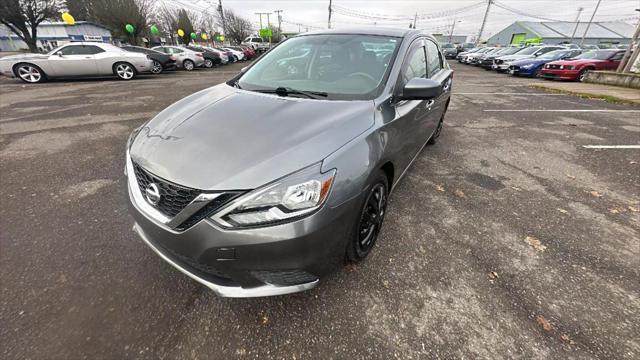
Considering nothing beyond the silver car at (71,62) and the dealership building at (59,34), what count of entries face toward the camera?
1

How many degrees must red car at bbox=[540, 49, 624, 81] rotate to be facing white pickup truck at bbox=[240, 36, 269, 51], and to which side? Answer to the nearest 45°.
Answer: approximately 45° to its right

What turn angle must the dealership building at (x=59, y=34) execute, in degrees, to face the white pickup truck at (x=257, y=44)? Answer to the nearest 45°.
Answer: approximately 45° to its left

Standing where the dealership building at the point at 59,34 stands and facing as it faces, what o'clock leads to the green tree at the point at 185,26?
The green tree is roughly at 9 o'clock from the dealership building.
